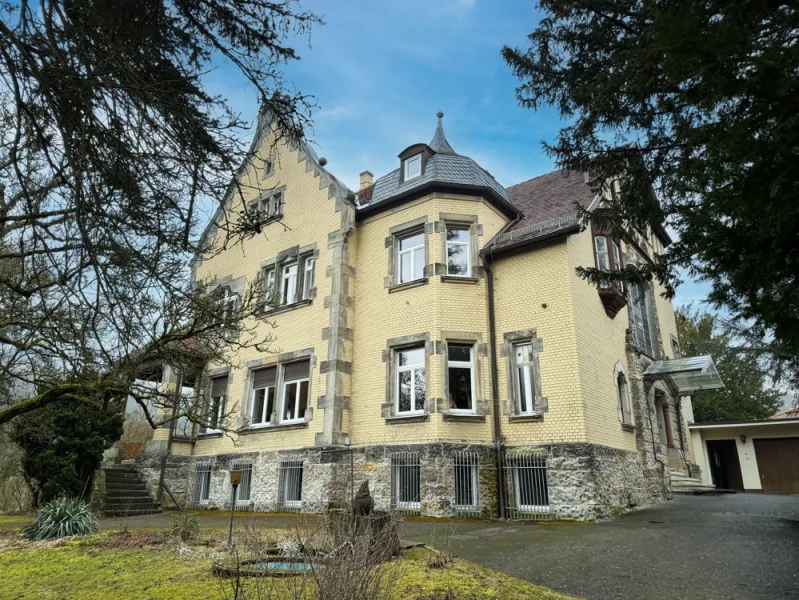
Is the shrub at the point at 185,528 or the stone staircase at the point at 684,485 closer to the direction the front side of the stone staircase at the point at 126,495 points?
the shrub

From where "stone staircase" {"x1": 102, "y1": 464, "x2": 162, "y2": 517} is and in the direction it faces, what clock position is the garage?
The garage is roughly at 9 o'clock from the stone staircase.

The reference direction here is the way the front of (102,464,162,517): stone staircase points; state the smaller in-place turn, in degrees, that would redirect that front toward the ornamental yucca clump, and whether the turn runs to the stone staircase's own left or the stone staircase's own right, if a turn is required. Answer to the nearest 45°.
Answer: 0° — it already faces it

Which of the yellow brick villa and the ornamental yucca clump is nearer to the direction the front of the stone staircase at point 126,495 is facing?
the ornamental yucca clump

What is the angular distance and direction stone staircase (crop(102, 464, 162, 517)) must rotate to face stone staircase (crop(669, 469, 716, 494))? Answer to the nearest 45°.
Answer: approximately 90° to its left

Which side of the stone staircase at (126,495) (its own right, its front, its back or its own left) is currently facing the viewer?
front

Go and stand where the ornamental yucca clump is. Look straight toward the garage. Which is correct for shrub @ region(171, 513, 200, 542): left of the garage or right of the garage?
right
